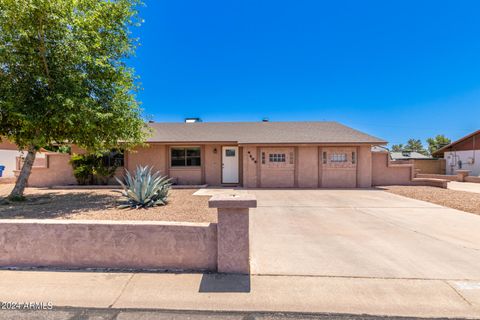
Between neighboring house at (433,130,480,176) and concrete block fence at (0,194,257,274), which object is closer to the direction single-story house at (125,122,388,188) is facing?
the concrete block fence

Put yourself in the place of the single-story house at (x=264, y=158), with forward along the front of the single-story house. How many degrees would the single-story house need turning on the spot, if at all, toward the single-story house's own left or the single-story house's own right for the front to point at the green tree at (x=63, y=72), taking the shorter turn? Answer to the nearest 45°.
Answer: approximately 45° to the single-story house's own right

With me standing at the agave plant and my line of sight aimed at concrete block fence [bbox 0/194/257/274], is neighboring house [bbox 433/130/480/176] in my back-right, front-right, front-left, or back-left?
back-left

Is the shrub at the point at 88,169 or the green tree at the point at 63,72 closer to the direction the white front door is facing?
the green tree

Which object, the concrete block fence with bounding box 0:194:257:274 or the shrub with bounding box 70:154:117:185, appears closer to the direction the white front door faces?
the concrete block fence

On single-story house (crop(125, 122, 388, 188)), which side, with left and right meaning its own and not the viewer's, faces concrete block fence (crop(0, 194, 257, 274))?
front

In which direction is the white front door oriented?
toward the camera

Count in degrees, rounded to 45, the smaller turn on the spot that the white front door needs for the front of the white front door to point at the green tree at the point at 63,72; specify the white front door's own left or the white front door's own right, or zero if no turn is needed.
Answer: approximately 45° to the white front door's own right

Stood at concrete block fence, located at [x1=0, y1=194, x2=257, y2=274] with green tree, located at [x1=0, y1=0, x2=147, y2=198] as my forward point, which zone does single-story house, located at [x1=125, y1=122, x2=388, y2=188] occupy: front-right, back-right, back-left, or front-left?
front-right

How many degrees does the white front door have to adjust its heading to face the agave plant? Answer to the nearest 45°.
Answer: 0° — it already faces it

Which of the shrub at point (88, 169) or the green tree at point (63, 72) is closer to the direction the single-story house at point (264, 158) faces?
the green tree

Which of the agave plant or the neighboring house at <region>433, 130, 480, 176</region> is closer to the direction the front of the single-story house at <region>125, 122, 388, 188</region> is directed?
the agave plant

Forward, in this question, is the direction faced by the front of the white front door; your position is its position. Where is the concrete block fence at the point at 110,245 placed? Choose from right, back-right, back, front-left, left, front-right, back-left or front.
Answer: front

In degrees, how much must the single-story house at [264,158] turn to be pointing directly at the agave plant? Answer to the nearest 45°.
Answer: approximately 45° to its right

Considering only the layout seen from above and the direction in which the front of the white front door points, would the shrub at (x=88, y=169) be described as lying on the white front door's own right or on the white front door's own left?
on the white front door's own right

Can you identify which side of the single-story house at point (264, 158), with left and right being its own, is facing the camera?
front

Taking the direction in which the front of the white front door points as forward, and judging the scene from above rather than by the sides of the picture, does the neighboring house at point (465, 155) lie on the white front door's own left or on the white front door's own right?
on the white front door's own left

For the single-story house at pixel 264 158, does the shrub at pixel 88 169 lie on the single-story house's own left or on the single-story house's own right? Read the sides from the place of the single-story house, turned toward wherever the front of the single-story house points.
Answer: on the single-story house's own right
